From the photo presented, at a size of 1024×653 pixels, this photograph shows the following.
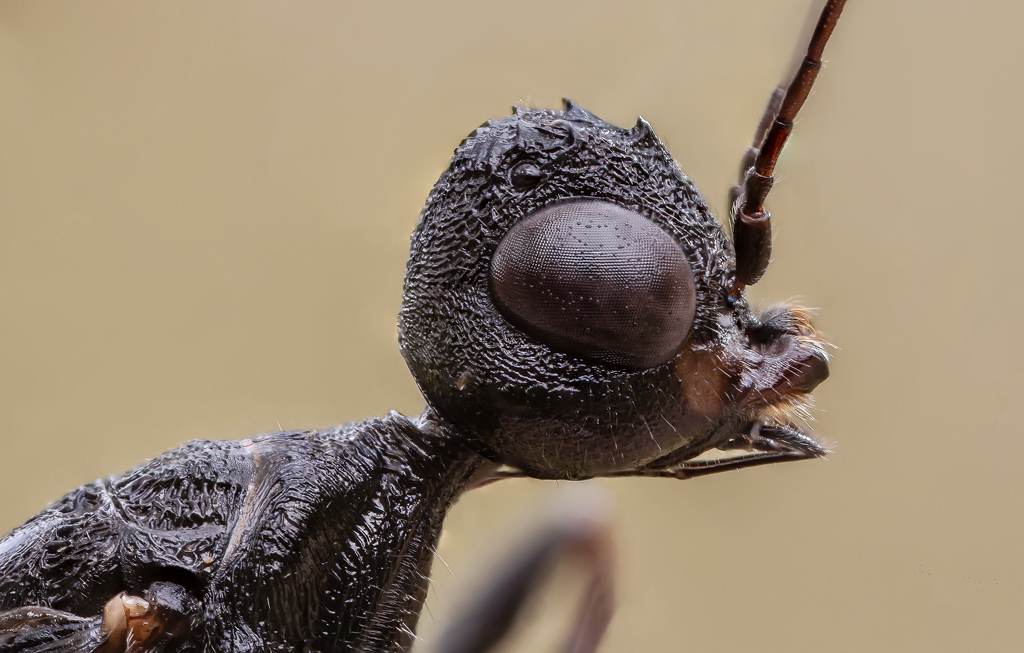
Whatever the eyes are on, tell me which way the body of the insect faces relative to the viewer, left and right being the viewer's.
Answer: facing to the right of the viewer
